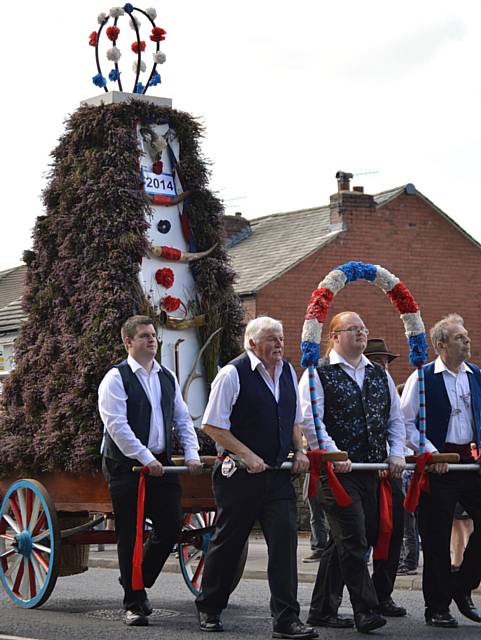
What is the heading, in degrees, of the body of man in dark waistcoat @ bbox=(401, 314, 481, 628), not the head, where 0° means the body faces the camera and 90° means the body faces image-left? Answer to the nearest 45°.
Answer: approximately 315°

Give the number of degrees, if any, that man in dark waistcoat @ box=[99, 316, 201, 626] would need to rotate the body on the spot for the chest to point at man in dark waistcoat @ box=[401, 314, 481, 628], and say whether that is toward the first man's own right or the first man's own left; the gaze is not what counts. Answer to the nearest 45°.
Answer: approximately 45° to the first man's own left

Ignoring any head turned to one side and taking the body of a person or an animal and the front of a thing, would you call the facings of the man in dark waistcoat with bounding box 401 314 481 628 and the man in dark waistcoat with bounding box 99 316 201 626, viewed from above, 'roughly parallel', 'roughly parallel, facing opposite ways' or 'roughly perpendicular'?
roughly parallel

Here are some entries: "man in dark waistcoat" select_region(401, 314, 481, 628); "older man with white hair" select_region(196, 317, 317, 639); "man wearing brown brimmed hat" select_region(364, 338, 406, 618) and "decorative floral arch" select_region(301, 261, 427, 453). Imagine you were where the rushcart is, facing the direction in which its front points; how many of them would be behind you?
0

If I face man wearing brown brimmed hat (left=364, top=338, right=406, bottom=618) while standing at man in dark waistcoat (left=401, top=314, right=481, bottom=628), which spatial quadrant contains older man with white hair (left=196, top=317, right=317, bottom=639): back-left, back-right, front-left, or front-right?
front-left

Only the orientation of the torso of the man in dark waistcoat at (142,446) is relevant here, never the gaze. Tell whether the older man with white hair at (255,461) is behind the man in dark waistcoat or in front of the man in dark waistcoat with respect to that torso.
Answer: in front

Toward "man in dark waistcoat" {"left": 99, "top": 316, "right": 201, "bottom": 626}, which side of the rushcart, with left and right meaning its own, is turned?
front

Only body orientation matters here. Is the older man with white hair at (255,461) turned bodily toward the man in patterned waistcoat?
no

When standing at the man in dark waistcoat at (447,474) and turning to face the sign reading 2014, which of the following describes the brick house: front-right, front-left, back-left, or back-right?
front-right

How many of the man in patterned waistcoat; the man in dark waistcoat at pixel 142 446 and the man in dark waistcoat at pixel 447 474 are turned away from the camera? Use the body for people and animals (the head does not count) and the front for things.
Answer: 0

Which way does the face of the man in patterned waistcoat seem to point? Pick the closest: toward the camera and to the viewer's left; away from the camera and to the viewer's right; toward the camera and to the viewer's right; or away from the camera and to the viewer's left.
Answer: toward the camera and to the viewer's right

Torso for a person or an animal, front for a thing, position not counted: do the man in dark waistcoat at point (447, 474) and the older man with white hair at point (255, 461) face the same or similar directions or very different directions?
same or similar directions

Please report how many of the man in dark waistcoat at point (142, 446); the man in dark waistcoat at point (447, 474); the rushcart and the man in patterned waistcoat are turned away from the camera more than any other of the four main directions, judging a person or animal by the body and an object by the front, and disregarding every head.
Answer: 0

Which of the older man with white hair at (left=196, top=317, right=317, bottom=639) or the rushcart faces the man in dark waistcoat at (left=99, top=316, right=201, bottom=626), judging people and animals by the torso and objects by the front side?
the rushcart

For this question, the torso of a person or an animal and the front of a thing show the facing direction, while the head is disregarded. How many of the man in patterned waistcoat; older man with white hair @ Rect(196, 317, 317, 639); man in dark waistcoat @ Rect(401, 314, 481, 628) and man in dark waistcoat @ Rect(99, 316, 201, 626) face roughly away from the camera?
0

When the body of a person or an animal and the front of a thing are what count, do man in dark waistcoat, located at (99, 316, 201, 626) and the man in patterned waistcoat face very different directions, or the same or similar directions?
same or similar directions

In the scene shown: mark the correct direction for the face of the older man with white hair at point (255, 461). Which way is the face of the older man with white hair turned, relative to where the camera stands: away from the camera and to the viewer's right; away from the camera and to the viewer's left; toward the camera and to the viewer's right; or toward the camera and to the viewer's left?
toward the camera and to the viewer's right

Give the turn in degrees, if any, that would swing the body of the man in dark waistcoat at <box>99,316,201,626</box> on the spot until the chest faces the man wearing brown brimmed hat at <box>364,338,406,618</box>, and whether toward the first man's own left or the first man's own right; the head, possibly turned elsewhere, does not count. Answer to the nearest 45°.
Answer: approximately 45° to the first man's own left

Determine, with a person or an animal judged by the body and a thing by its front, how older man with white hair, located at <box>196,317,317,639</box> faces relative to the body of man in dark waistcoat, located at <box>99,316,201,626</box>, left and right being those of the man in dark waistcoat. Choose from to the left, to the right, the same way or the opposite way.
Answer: the same way

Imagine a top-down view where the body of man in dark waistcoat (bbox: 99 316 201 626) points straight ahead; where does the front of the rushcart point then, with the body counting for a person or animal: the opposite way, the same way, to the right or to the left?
the same way
